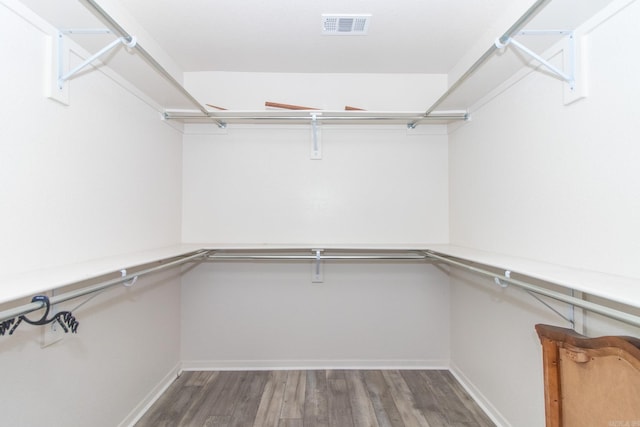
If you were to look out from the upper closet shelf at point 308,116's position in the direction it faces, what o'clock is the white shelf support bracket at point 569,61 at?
The white shelf support bracket is roughly at 10 o'clock from the upper closet shelf.

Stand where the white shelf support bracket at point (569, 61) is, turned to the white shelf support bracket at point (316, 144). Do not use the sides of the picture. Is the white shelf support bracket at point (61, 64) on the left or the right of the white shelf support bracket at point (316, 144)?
left

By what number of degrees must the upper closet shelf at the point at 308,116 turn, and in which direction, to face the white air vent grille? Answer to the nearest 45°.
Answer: approximately 45° to its left

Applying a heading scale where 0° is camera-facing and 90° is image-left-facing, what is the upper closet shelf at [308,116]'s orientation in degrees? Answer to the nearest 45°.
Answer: approximately 0°

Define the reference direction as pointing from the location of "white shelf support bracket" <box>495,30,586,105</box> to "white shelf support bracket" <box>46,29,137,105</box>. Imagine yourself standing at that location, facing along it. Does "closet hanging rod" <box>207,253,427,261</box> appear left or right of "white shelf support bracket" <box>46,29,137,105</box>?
right
